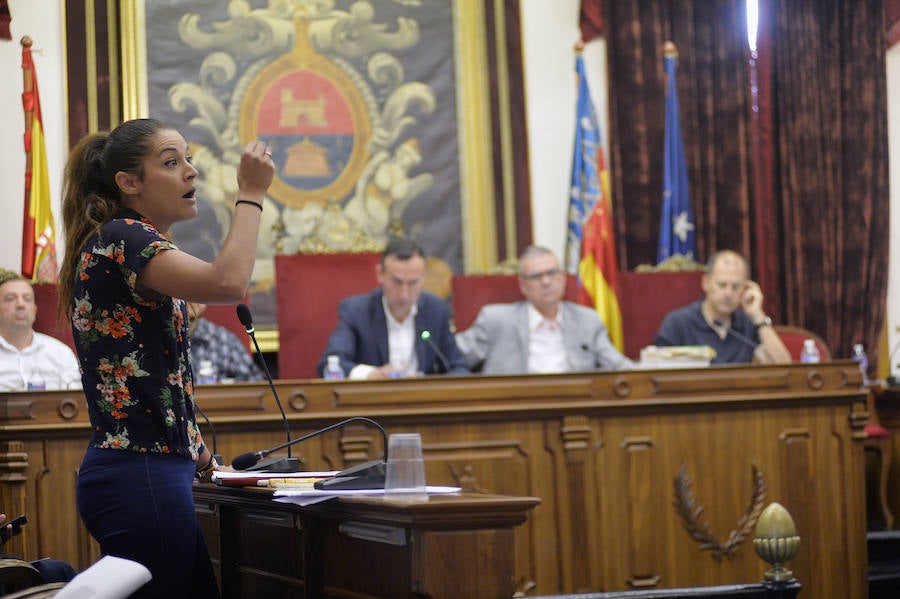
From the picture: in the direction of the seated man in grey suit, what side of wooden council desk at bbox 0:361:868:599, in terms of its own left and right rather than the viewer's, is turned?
back

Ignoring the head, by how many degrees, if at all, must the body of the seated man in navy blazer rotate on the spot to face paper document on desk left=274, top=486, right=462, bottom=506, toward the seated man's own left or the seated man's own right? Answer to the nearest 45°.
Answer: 0° — they already face it

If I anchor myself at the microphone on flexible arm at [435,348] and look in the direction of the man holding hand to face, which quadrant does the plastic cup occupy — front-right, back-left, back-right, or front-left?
back-right

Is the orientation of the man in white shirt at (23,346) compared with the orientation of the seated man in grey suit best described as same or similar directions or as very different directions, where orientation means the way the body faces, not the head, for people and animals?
same or similar directions

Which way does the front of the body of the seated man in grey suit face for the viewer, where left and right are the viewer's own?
facing the viewer

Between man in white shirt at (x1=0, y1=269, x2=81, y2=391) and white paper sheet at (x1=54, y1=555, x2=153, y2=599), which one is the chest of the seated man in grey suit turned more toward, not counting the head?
the white paper sheet

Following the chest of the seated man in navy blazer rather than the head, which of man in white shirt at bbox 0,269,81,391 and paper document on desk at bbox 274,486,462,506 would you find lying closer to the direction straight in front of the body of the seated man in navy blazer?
the paper document on desk

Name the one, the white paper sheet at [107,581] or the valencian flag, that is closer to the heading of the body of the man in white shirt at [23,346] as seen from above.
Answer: the white paper sheet

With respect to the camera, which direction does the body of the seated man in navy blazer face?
toward the camera

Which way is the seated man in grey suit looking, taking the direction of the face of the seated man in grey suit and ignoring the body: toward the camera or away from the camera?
toward the camera
